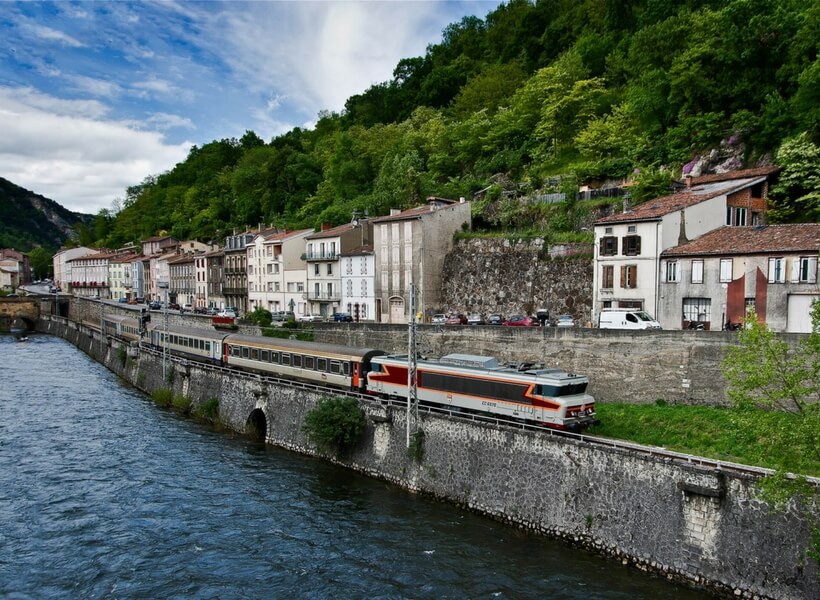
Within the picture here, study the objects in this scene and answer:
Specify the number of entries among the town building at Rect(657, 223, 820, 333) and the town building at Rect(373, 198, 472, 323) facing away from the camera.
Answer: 0

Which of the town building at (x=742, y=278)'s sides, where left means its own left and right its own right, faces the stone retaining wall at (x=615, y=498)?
front

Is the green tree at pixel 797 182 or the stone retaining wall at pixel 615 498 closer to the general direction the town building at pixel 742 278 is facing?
the stone retaining wall

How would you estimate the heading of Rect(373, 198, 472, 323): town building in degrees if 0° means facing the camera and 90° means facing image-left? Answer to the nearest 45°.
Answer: approximately 45°

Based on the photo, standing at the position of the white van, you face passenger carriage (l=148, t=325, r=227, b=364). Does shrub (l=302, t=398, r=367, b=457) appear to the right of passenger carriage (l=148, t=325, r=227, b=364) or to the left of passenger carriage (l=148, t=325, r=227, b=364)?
left

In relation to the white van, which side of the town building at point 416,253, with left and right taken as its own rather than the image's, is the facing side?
left

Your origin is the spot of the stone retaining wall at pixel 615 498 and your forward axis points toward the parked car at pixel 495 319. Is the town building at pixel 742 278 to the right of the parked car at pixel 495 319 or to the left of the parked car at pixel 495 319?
right

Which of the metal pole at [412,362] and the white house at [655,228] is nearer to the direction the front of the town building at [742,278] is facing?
the metal pole

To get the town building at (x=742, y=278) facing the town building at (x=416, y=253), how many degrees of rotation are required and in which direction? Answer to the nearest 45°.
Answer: approximately 90° to its right

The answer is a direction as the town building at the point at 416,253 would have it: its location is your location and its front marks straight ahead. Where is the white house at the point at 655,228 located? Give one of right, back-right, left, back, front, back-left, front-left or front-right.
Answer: left

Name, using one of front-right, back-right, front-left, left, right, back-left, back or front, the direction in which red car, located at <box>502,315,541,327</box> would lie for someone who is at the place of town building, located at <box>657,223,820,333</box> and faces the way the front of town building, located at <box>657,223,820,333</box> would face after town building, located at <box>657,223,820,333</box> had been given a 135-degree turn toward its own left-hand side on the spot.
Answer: back-left

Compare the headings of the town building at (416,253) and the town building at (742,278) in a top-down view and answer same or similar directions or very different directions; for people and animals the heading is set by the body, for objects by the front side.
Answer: same or similar directions

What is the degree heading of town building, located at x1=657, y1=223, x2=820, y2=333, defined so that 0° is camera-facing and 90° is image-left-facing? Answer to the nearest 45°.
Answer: approximately 0°
